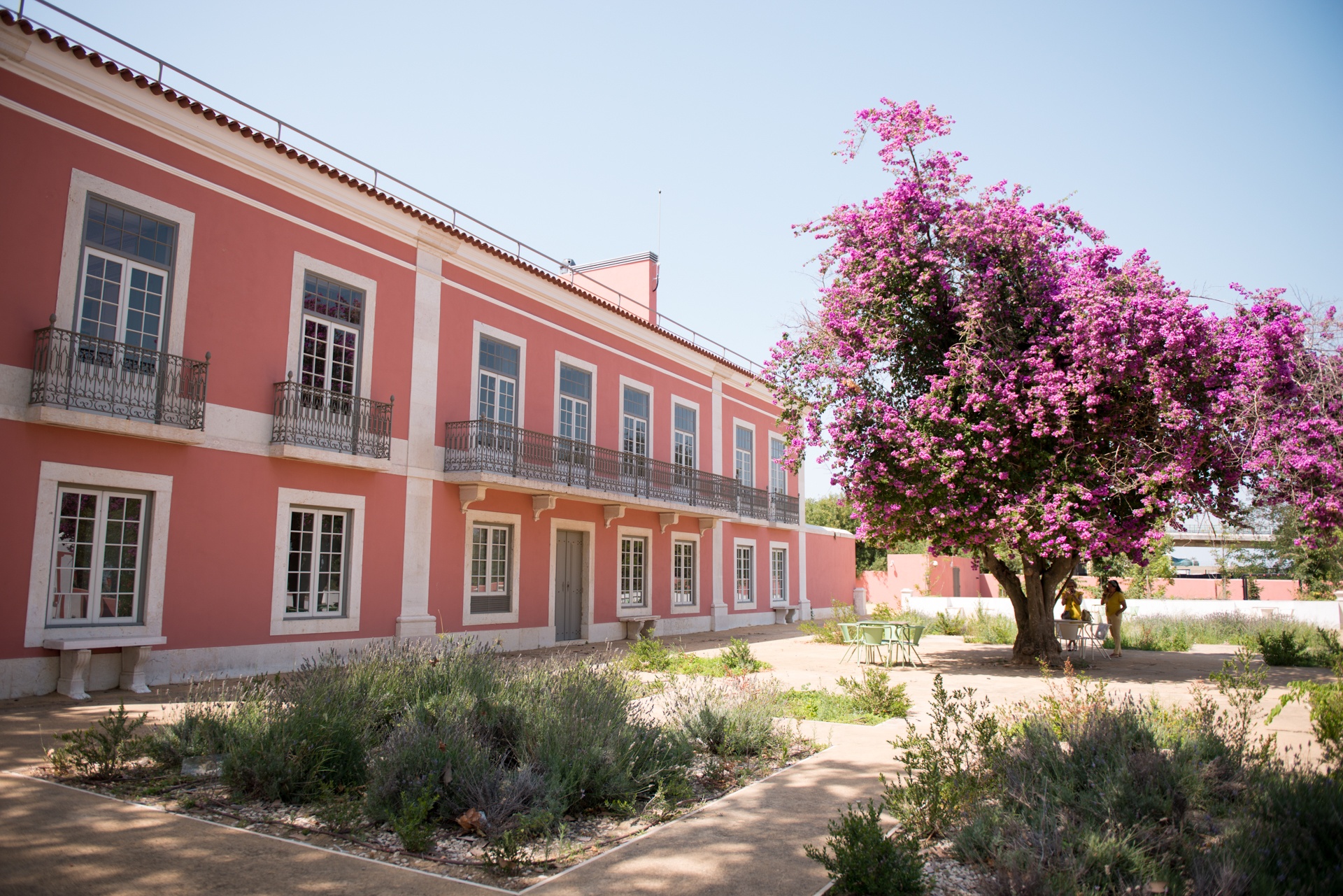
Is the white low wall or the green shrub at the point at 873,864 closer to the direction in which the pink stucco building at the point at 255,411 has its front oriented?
the green shrub

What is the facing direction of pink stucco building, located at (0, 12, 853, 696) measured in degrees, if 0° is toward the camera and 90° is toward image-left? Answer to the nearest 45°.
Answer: approximately 315°

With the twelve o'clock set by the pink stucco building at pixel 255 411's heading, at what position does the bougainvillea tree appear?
The bougainvillea tree is roughly at 11 o'clock from the pink stucco building.

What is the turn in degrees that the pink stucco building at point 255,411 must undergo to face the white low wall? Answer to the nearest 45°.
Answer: approximately 45° to its left

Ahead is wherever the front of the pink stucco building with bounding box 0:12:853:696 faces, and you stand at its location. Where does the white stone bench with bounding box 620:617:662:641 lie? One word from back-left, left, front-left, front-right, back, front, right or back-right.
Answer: left

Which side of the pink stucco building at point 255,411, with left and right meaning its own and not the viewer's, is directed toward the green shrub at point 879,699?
front

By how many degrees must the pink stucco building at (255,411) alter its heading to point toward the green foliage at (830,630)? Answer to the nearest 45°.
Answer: approximately 90° to its left

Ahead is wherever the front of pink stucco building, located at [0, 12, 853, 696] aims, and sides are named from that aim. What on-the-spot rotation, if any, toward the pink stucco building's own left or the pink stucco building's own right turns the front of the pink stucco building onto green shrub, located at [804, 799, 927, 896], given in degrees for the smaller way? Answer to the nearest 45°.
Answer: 0° — it already faces it
